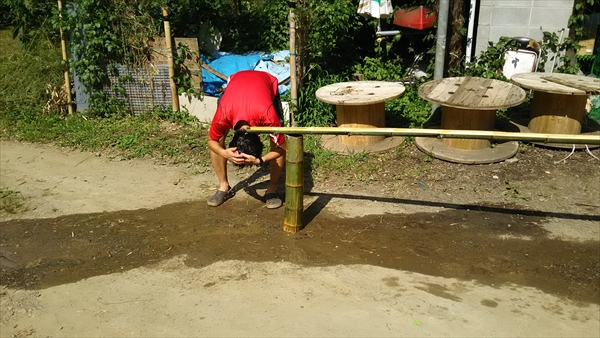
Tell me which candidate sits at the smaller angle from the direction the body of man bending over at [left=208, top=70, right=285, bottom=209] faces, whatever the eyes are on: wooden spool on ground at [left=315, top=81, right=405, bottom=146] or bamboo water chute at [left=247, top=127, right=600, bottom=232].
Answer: the bamboo water chute

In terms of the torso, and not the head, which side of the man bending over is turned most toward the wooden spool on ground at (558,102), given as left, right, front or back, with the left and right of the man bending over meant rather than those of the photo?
left

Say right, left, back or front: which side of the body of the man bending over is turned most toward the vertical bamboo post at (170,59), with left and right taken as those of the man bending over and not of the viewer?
back

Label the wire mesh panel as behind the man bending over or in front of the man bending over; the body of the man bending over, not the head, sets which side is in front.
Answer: behind

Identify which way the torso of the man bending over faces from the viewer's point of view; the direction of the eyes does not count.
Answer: toward the camera

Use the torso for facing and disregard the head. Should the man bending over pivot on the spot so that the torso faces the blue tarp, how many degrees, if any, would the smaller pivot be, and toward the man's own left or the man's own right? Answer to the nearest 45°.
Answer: approximately 180°

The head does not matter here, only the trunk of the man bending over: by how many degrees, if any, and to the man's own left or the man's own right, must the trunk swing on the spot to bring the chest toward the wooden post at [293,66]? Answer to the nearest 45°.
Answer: approximately 180°

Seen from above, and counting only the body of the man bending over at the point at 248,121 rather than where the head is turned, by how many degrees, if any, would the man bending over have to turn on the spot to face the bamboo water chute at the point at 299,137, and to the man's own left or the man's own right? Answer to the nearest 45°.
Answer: approximately 45° to the man's own left
